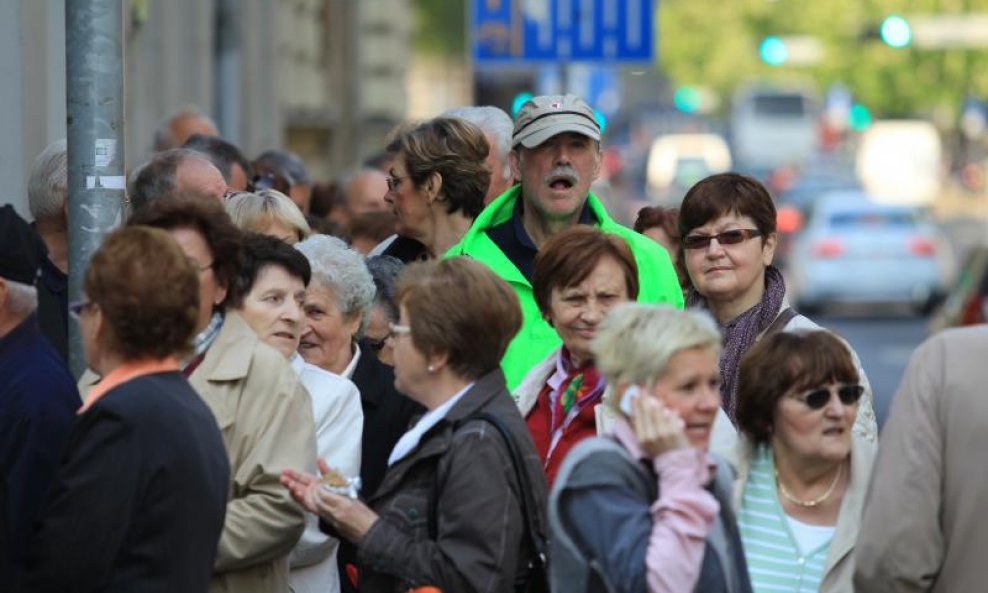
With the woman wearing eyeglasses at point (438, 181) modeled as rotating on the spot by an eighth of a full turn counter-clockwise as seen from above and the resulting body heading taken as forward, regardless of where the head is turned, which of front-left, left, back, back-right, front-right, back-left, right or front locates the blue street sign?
back-right

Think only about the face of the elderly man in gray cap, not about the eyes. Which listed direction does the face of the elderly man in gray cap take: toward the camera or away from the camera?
toward the camera

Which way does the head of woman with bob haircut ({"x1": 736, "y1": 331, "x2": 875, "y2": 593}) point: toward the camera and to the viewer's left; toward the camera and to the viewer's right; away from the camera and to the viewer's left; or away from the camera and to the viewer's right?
toward the camera and to the viewer's right

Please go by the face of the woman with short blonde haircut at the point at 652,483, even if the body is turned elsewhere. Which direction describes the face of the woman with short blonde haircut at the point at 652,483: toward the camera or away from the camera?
toward the camera

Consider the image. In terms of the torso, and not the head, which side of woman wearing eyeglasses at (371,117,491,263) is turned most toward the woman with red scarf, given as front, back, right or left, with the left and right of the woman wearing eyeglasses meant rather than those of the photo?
left

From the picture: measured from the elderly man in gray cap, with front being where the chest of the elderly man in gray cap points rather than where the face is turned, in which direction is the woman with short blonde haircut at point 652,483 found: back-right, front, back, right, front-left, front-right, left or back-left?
front

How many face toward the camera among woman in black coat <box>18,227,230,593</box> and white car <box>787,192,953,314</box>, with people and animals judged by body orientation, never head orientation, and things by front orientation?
0

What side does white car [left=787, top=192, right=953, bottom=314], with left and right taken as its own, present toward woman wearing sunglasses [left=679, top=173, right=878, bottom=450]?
back

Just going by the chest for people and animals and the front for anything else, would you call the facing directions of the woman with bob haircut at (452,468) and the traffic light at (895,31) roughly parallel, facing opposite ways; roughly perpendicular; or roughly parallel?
roughly perpendicular

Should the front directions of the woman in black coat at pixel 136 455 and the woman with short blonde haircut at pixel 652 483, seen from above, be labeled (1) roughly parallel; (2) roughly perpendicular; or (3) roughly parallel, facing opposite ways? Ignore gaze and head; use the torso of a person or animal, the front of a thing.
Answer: roughly parallel, facing opposite ways

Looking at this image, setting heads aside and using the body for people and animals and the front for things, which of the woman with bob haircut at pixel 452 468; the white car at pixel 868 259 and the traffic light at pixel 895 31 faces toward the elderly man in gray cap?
the traffic light

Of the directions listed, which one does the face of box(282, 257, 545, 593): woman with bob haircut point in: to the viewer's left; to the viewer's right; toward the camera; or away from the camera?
to the viewer's left

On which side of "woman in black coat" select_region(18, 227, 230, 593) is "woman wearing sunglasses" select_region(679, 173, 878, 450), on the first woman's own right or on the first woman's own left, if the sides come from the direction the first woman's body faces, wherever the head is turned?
on the first woman's own right

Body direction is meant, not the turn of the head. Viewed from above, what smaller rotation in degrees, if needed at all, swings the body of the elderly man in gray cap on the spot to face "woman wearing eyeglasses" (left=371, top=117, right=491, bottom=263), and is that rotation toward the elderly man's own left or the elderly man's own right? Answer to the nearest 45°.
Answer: approximately 135° to the elderly man's own right

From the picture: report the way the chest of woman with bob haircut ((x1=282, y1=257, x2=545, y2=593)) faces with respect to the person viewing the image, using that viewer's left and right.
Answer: facing to the left of the viewer

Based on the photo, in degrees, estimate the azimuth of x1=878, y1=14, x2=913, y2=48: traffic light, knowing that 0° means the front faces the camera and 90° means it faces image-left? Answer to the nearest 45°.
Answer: approximately 0°

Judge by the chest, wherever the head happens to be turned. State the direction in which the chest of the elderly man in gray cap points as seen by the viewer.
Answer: toward the camera
